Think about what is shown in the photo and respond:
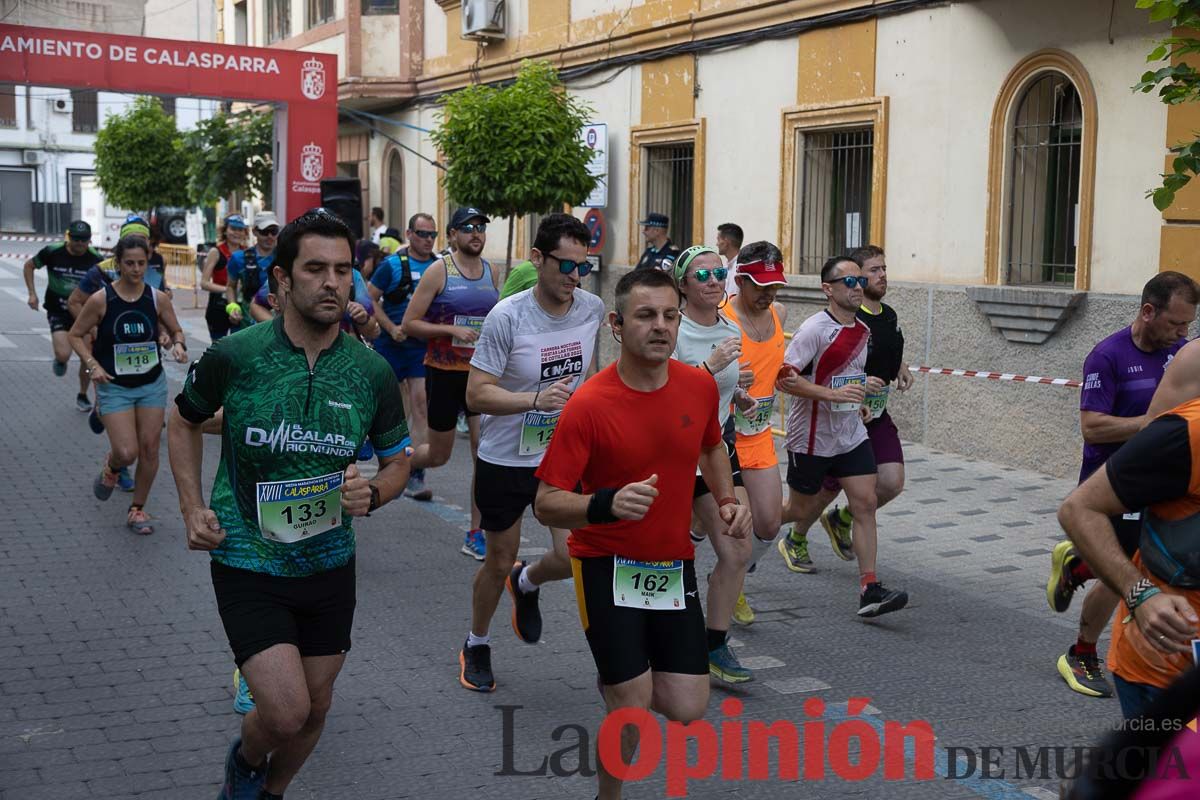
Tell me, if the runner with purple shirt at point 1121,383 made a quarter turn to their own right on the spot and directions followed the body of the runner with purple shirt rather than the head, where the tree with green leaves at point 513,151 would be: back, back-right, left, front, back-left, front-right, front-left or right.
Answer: right

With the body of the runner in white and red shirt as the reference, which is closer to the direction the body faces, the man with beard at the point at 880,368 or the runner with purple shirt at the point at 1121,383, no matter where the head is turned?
the runner with purple shirt

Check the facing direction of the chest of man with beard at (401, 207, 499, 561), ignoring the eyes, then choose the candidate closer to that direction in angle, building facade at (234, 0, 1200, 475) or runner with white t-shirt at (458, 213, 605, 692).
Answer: the runner with white t-shirt

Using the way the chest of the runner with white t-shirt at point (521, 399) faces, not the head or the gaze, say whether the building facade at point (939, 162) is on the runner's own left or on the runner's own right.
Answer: on the runner's own left

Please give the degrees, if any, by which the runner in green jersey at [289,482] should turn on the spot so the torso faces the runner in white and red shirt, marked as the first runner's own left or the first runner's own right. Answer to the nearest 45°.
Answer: approximately 90° to the first runner's own left

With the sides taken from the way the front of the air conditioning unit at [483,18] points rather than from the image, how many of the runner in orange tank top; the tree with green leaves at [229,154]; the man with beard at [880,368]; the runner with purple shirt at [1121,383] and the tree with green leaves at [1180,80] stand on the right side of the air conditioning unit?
1

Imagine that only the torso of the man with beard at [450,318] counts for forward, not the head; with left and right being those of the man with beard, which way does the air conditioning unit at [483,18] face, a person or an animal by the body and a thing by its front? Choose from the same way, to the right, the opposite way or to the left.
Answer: to the right

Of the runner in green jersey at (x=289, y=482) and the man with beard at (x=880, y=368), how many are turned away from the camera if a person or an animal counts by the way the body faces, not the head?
0

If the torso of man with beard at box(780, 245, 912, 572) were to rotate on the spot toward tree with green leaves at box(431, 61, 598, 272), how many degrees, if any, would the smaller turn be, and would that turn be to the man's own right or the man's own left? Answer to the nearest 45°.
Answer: approximately 180°

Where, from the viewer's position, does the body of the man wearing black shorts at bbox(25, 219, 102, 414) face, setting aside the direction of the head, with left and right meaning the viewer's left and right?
facing the viewer

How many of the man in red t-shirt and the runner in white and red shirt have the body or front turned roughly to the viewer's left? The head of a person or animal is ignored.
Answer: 0

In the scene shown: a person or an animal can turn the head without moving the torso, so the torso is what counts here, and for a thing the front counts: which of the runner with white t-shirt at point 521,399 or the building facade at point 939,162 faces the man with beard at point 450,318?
the building facade

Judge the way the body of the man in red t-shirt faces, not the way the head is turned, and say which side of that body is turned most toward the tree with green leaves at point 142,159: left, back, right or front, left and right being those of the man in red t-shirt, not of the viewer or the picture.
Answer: back

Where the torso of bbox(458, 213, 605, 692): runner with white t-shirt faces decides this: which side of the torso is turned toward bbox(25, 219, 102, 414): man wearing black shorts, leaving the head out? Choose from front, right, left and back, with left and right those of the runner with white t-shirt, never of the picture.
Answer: back

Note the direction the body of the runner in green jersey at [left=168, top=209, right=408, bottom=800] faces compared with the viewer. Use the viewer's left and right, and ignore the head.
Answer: facing the viewer and to the right of the viewer

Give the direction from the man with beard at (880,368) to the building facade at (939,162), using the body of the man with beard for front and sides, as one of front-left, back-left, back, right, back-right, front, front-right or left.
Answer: back-left

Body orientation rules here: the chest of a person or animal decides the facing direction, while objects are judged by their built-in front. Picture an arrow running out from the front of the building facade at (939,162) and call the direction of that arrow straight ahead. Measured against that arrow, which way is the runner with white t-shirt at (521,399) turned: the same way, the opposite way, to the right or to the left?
to the left
